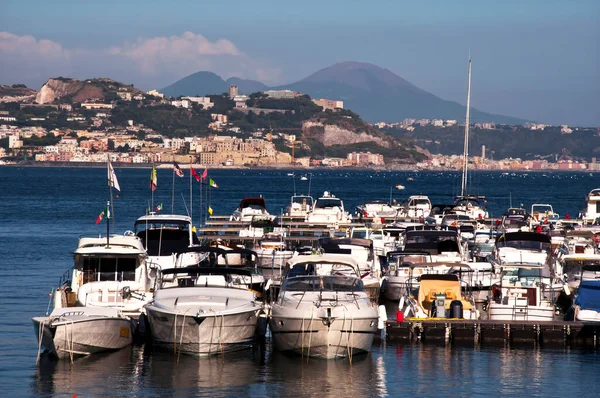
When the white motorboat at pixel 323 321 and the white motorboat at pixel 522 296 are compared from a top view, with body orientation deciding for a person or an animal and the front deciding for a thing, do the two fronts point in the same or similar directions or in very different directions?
very different directions

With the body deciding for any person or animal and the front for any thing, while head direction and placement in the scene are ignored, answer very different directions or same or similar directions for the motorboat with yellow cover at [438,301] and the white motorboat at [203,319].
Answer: very different directions

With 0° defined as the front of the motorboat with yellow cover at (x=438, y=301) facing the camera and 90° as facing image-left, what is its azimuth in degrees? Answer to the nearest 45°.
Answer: approximately 180°

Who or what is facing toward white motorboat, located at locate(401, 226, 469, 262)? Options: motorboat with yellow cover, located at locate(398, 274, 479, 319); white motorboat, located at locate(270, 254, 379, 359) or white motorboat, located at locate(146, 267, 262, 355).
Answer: motorboat with yellow cover, located at locate(398, 274, 479, 319)
